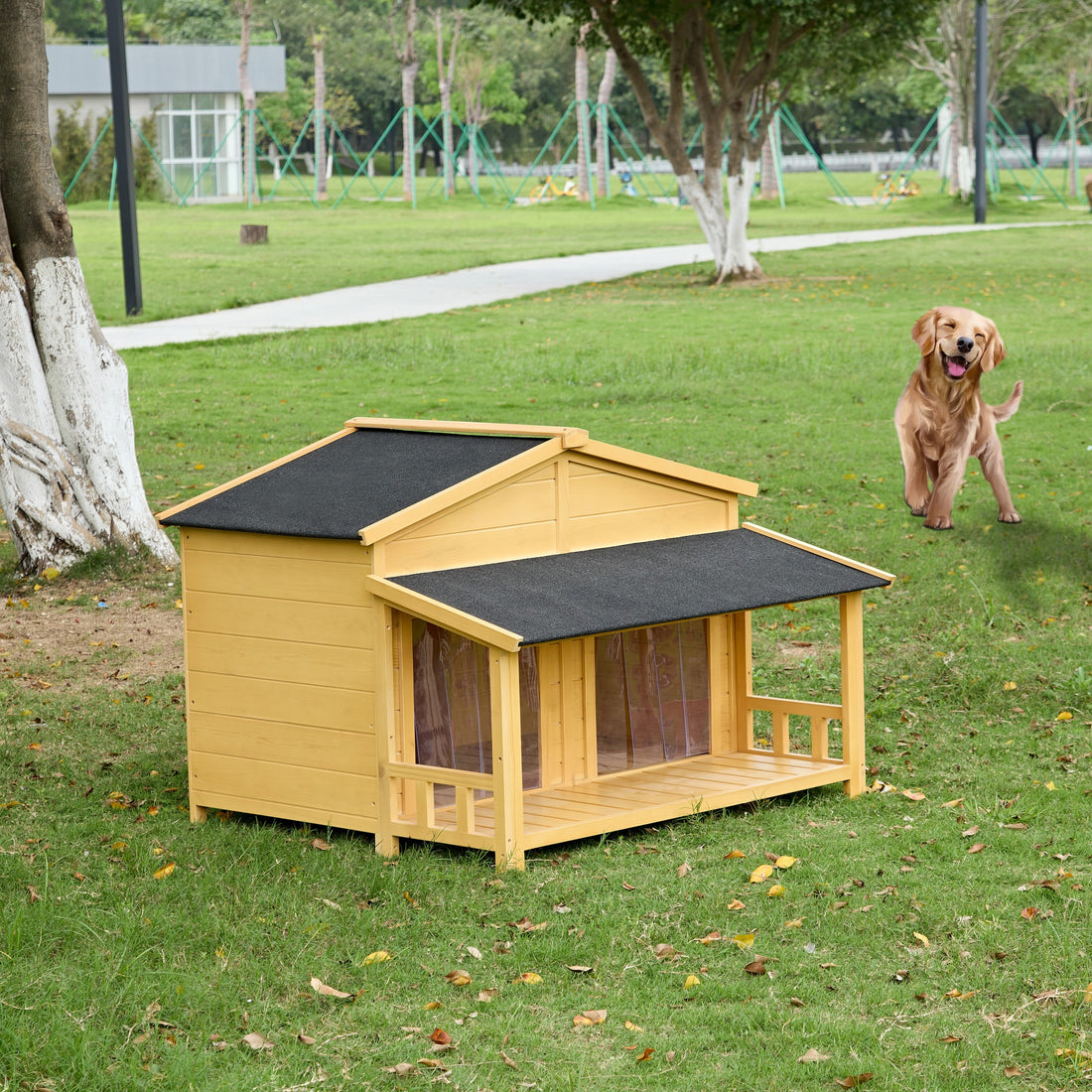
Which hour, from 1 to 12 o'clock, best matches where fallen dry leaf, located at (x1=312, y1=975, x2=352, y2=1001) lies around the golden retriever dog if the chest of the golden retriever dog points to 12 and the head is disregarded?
The fallen dry leaf is roughly at 12 o'clock from the golden retriever dog.

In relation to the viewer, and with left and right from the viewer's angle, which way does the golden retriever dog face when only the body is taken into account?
facing the viewer and to the left of the viewer

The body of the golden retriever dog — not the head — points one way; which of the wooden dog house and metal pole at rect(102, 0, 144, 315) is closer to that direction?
the wooden dog house

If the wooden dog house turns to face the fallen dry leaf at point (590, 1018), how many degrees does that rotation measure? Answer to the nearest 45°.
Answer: approximately 45° to its right

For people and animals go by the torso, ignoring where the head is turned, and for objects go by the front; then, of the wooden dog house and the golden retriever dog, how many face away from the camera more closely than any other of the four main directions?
0

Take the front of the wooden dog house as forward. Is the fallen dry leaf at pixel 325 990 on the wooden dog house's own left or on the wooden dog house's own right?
on the wooden dog house's own right

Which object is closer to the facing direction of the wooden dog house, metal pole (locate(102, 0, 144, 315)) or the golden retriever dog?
the golden retriever dog

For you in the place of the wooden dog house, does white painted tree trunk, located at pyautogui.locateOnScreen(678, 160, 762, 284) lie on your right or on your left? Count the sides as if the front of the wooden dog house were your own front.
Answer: on your left
